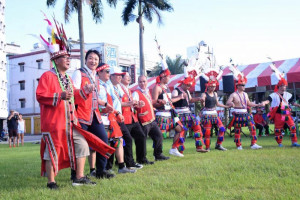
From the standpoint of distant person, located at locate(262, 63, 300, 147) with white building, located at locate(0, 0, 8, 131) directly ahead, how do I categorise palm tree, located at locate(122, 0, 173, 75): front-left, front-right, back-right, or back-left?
front-right

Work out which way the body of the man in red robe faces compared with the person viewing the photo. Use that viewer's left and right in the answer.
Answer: facing the viewer and to the right of the viewer

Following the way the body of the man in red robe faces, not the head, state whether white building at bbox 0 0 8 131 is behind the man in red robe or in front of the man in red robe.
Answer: behind

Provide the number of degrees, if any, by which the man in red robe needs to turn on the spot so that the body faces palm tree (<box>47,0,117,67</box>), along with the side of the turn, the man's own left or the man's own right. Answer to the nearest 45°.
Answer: approximately 135° to the man's own left

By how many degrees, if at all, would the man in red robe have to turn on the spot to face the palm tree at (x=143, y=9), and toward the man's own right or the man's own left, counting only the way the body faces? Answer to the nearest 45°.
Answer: approximately 135° to the man's own left

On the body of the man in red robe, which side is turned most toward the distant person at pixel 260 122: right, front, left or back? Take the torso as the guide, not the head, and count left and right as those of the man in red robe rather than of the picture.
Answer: left

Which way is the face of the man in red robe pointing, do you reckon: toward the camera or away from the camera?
toward the camera

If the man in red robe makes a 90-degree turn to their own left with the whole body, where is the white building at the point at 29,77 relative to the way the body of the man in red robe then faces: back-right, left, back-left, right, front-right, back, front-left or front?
front-left

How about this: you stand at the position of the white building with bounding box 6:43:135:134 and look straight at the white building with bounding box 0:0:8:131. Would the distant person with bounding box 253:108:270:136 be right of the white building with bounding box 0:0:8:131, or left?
left

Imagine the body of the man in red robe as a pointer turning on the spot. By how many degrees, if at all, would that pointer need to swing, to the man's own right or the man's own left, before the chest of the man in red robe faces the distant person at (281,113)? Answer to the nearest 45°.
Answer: approximately 90° to the man's own left

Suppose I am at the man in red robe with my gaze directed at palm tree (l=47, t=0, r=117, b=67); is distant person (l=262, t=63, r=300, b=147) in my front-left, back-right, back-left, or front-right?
front-right
